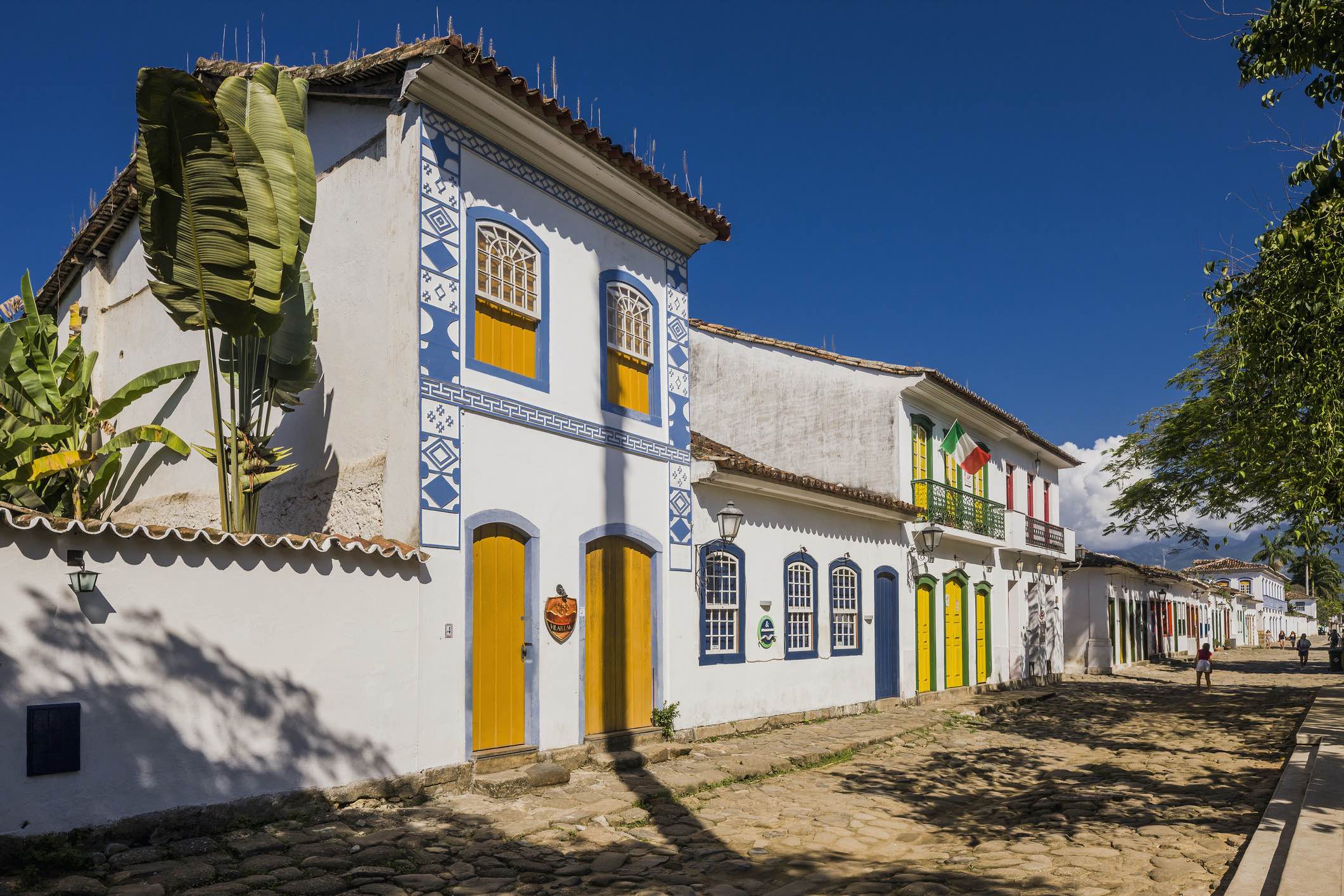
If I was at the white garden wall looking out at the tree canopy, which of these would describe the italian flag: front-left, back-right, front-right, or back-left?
front-left

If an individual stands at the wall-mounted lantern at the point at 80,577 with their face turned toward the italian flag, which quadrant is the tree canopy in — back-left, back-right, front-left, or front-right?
front-right

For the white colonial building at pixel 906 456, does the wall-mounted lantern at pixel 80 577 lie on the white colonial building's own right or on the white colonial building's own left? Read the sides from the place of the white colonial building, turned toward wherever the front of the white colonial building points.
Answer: on the white colonial building's own right

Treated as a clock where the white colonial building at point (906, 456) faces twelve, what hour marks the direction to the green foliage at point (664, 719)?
The green foliage is roughly at 2 o'clock from the white colonial building.

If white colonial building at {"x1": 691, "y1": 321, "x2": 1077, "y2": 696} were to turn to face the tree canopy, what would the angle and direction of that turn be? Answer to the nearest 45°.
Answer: approximately 45° to its right

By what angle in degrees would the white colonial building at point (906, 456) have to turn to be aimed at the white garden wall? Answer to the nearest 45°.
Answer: approximately 45° to its right

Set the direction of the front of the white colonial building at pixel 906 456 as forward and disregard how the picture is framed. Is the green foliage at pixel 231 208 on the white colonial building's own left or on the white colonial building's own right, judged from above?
on the white colonial building's own right

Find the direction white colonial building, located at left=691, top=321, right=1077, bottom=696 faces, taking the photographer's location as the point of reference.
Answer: facing the viewer and to the right of the viewer

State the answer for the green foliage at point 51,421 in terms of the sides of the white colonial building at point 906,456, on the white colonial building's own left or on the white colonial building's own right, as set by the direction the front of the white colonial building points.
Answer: on the white colonial building's own right
